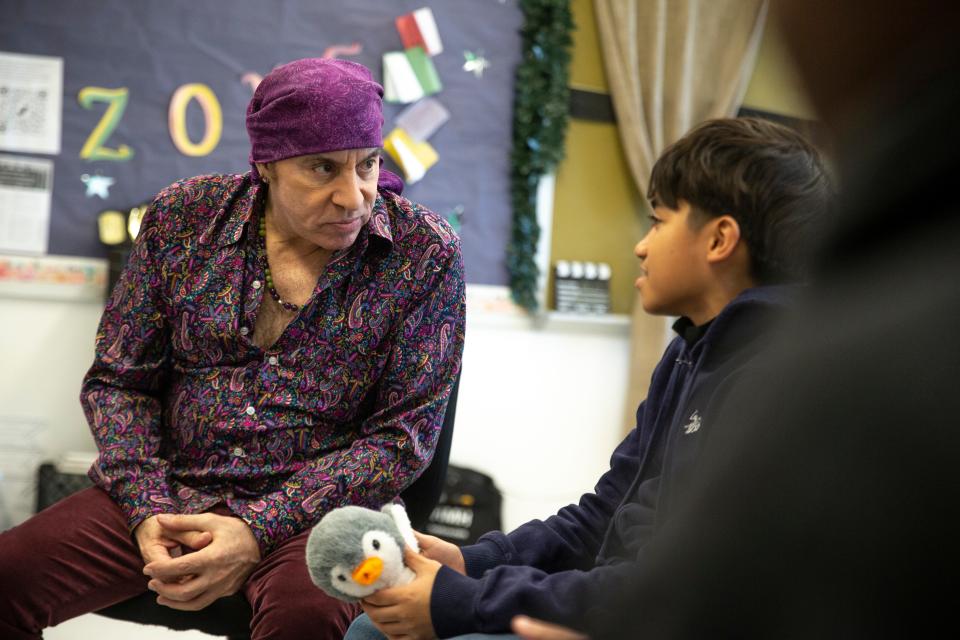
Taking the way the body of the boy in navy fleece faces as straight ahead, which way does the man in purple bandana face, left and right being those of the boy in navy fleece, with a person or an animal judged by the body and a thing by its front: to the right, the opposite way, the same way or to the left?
to the left

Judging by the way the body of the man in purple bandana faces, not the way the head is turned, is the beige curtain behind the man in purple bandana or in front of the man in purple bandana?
behind

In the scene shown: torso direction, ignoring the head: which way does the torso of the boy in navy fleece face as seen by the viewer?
to the viewer's left

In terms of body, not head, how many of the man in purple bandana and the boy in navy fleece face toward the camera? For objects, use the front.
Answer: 1

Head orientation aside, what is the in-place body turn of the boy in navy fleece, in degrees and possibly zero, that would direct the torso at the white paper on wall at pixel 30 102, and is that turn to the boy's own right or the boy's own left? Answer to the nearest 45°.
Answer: approximately 45° to the boy's own right

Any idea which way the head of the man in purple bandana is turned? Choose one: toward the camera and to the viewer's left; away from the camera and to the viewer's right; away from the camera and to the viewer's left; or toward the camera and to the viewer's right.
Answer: toward the camera and to the viewer's right

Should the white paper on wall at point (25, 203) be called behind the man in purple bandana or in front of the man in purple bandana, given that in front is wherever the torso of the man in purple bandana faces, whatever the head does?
behind

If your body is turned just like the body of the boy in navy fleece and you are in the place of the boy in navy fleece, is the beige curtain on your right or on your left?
on your right

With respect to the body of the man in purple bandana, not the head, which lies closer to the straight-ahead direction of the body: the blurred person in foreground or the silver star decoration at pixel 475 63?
the blurred person in foreground

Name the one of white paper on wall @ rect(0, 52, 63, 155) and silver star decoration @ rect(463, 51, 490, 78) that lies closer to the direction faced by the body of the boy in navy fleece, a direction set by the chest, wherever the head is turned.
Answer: the white paper on wall

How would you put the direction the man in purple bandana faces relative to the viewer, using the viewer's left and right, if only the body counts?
facing the viewer

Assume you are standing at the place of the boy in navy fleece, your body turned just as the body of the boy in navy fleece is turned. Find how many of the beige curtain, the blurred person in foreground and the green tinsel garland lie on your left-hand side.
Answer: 1

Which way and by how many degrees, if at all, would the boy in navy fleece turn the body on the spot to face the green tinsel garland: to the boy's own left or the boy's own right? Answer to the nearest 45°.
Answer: approximately 90° to the boy's own right

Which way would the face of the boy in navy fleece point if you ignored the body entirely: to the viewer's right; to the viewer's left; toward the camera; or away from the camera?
to the viewer's left
